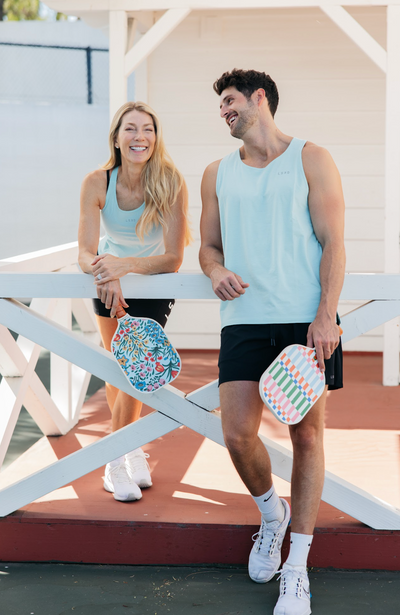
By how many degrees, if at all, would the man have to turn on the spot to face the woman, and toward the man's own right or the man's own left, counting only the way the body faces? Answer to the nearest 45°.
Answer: approximately 135° to the man's own right

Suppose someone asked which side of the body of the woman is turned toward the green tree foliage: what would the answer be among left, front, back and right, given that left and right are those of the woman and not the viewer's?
back

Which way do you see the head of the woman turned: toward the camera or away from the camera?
toward the camera

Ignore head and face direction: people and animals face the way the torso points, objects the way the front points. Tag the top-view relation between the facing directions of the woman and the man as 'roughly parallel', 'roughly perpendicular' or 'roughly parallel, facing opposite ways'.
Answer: roughly parallel

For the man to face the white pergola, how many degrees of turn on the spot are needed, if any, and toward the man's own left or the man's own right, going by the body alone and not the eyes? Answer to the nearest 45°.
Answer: approximately 180°

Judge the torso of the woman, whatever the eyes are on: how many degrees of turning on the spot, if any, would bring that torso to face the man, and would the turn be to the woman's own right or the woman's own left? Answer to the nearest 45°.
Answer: approximately 45° to the woman's own left

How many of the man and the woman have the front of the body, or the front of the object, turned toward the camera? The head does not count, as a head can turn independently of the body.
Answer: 2

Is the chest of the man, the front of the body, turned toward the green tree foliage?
no

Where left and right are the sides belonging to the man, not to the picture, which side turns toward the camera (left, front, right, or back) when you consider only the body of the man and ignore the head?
front

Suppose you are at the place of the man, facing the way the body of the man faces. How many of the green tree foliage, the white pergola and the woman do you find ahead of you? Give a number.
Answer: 0

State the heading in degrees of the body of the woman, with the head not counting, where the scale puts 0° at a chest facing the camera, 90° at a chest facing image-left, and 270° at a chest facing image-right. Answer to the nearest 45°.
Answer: approximately 0°

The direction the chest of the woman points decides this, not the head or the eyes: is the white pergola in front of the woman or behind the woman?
behind
